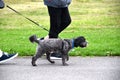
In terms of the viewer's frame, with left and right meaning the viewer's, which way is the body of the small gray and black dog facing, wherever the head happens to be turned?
facing to the right of the viewer
